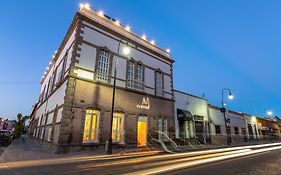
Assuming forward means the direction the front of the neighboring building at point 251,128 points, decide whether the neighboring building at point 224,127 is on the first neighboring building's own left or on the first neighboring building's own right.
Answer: on the first neighboring building's own right

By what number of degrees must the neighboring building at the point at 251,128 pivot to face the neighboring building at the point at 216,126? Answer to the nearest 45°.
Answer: approximately 45° to its right

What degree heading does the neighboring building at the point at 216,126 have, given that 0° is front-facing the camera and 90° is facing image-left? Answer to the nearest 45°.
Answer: approximately 315°

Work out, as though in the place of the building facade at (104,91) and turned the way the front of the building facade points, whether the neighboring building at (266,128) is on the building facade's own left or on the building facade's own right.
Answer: on the building facade's own left

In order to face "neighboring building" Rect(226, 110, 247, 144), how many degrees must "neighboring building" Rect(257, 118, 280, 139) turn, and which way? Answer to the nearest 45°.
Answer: approximately 45° to its right

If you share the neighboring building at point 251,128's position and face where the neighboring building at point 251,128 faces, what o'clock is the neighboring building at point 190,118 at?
the neighboring building at point 190,118 is roughly at 2 o'clock from the neighboring building at point 251,128.
